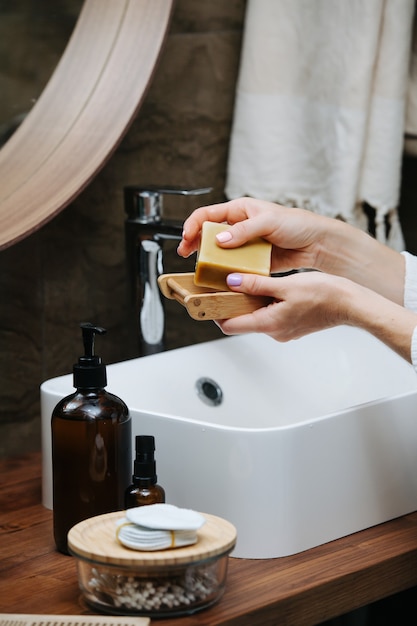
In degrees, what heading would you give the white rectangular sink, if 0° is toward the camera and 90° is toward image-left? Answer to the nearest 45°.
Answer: approximately 315°

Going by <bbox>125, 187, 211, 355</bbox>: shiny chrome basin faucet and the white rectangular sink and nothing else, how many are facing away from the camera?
0
